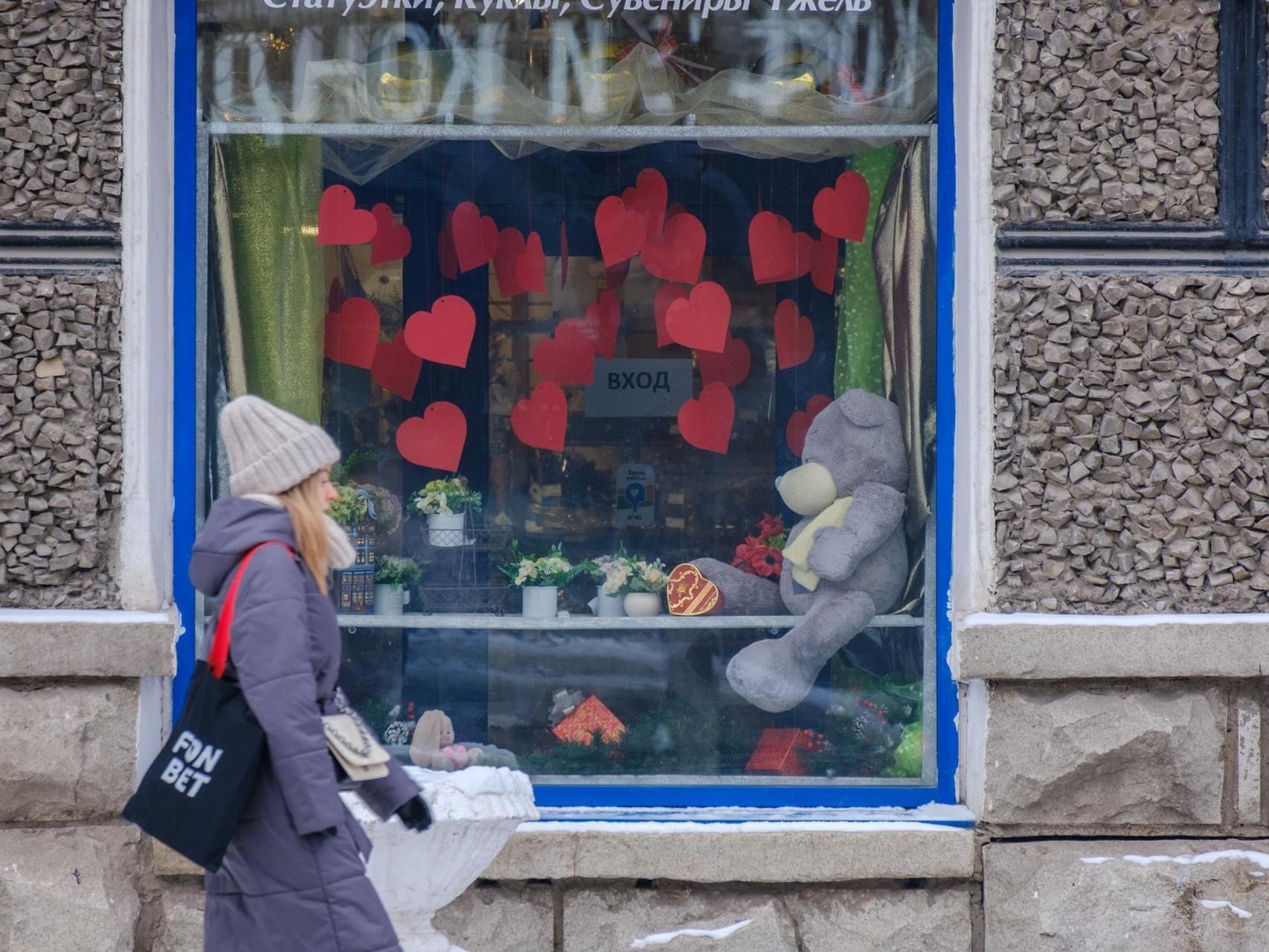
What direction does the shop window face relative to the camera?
toward the camera

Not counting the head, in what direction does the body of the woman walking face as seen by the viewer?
to the viewer's right

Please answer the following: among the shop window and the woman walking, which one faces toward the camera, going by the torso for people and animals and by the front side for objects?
the shop window

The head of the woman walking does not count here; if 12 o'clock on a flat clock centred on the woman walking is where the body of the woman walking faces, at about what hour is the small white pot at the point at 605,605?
The small white pot is roughly at 10 o'clock from the woman walking.

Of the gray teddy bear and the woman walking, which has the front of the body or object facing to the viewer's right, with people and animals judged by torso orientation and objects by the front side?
the woman walking

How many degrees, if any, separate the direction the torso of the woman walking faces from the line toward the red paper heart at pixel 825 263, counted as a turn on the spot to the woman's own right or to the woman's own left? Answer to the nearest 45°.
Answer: approximately 45° to the woman's own left

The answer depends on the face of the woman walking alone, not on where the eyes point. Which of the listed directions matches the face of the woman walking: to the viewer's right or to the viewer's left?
to the viewer's right

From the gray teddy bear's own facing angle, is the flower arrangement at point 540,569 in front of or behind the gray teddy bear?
in front

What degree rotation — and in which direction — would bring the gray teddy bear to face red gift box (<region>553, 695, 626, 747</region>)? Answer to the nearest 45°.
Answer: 0° — it already faces it

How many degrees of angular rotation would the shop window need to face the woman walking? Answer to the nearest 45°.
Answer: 0° — it already faces them

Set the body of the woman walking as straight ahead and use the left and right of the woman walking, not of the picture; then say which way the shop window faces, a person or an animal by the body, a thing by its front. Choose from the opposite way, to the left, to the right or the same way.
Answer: to the right

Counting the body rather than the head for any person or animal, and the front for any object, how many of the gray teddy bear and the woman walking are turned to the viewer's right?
1

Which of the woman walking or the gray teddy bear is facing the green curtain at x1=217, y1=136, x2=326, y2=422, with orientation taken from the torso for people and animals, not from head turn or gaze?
the gray teddy bear

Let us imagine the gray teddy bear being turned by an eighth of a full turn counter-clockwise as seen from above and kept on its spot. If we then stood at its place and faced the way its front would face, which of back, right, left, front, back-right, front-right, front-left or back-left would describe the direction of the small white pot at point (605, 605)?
front-right

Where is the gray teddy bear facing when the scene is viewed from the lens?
facing to the left of the viewer

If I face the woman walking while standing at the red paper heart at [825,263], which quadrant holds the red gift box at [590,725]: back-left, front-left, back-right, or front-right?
front-right
